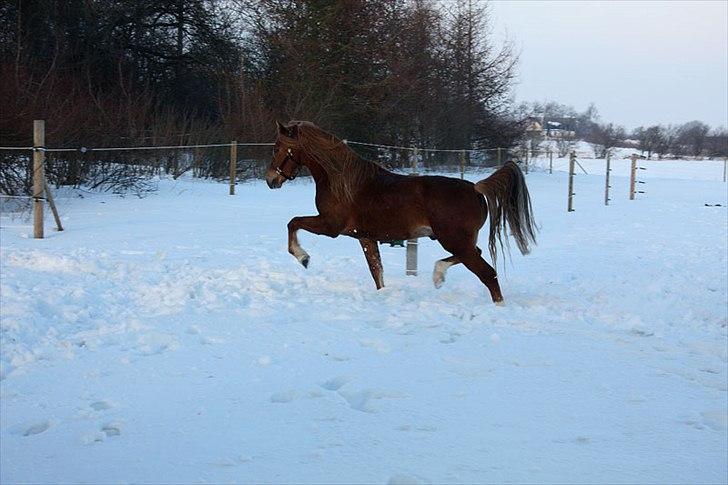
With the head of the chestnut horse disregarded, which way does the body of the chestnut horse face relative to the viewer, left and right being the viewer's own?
facing to the left of the viewer

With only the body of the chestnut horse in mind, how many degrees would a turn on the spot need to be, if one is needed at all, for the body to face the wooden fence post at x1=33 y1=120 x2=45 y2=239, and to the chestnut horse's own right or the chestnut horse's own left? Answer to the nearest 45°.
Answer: approximately 45° to the chestnut horse's own right
